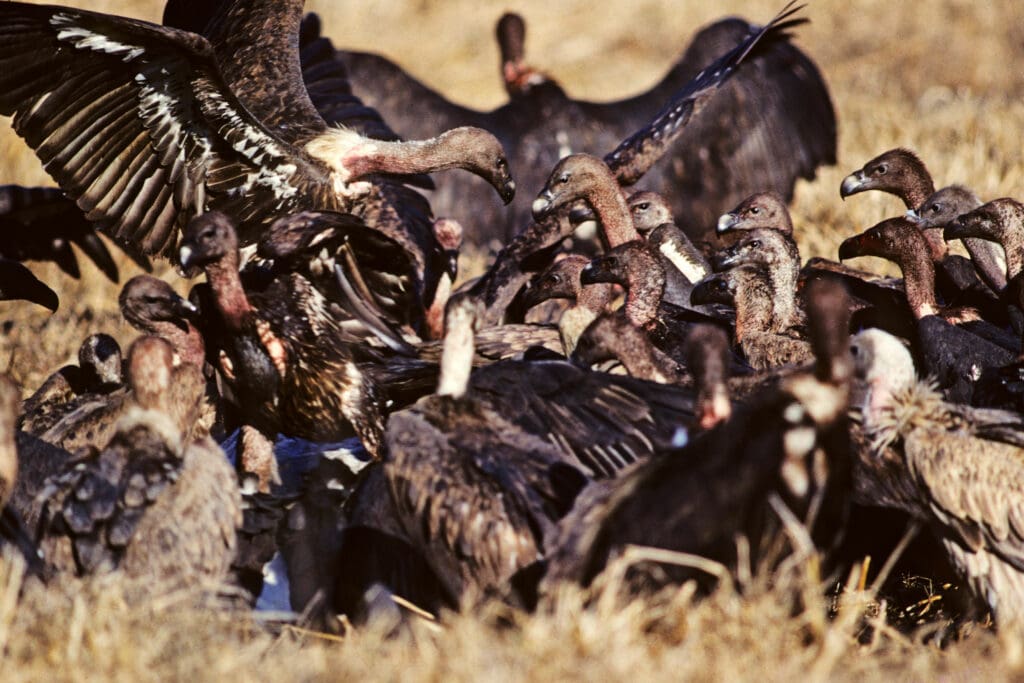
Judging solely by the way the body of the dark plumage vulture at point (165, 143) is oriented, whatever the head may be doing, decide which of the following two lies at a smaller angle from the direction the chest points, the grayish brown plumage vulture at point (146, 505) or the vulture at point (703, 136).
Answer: the vulture

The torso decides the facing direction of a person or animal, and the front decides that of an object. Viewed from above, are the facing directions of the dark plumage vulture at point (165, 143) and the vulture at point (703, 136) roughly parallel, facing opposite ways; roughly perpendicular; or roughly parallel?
roughly perpendicular

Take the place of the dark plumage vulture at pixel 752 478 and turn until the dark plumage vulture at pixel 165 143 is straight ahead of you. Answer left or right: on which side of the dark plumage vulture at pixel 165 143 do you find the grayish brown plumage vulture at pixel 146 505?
left

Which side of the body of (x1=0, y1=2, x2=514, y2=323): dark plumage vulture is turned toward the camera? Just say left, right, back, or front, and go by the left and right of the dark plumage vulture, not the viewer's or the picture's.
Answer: right

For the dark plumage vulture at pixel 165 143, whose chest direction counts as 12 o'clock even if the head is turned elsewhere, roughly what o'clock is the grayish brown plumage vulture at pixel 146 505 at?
the grayish brown plumage vulture at pixel 146 505 is roughly at 3 o'clock from the dark plumage vulture at pixel 165 143.

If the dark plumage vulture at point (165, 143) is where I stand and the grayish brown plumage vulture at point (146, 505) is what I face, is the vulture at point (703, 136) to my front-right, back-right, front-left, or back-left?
back-left

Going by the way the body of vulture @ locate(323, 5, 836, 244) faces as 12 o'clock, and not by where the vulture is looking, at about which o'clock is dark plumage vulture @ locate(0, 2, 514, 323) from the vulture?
The dark plumage vulture is roughly at 7 o'clock from the vulture.

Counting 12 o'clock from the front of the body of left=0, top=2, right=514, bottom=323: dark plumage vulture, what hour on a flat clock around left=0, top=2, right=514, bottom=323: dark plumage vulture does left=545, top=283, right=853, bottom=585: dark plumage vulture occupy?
left=545, top=283, right=853, bottom=585: dark plumage vulture is roughly at 2 o'clock from left=0, top=2, right=514, bottom=323: dark plumage vulture.

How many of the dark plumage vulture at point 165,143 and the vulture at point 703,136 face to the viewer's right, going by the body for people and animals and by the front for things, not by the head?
1

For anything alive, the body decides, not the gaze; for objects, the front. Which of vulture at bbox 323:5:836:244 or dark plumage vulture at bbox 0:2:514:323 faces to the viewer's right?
the dark plumage vulture

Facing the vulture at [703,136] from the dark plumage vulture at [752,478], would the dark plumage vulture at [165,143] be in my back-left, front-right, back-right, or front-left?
front-left

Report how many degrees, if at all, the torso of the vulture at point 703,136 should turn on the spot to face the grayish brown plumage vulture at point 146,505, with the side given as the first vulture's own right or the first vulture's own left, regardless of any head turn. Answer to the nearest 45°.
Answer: approximately 180°

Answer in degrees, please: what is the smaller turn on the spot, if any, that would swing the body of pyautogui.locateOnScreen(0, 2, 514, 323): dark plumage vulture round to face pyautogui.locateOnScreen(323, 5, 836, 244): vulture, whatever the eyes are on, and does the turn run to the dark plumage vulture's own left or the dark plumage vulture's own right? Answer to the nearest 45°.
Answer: approximately 45° to the dark plumage vulture's own left

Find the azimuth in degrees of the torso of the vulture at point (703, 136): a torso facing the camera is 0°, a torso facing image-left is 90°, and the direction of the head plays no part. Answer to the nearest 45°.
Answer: approximately 180°
